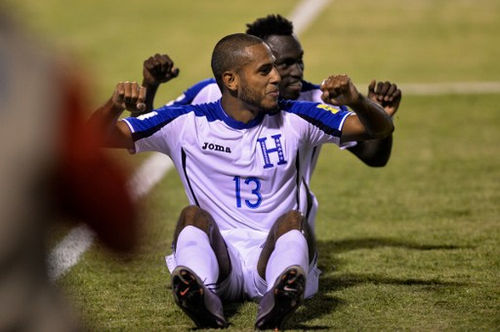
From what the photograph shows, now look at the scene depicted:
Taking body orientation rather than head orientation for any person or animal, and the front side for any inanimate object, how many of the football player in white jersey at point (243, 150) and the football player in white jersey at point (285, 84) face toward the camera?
2

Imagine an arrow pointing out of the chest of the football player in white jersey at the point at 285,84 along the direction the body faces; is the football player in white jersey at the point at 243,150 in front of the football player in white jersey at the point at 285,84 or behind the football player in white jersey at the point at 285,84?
in front

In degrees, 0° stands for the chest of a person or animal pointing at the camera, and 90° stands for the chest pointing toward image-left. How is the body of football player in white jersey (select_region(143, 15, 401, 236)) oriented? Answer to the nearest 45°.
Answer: approximately 0°

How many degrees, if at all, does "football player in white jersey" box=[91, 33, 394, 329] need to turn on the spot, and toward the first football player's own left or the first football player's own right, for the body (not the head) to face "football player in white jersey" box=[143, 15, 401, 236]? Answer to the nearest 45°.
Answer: approximately 180°

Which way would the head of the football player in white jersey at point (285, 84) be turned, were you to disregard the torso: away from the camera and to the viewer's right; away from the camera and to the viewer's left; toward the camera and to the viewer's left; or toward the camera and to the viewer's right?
toward the camera and to the viewer's right
